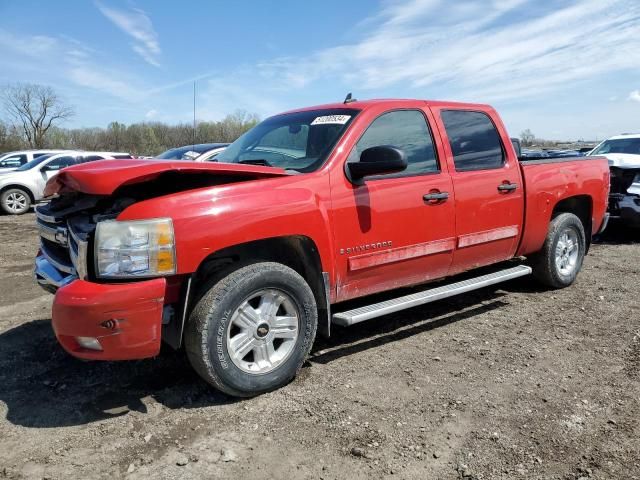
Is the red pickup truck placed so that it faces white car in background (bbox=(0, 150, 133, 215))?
no

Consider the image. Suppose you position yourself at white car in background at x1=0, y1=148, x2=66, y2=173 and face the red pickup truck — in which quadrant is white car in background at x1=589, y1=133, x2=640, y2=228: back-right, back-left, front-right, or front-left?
front-left

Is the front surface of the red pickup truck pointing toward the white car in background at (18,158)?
no

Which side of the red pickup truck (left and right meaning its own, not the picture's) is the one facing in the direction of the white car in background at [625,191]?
back

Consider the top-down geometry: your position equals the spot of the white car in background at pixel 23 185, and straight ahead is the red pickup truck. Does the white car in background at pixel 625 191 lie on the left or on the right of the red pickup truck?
left

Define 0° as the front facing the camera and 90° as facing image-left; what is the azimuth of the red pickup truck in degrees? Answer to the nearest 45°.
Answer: approximately 45°
